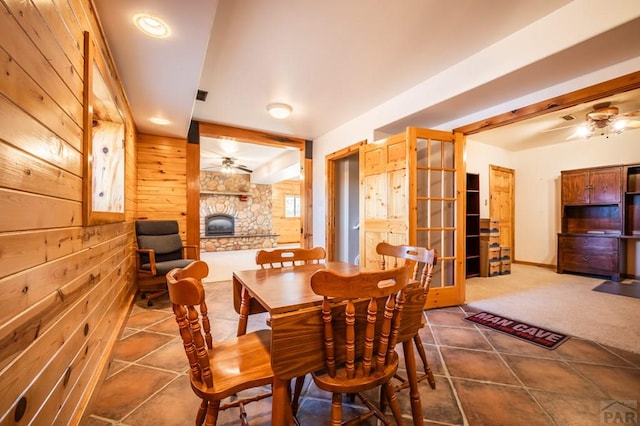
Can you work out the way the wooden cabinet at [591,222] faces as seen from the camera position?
facing the viewer and to the left of the viewer

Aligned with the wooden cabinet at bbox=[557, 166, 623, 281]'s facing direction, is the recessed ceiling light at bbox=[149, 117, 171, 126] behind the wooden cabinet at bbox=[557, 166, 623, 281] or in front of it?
in front

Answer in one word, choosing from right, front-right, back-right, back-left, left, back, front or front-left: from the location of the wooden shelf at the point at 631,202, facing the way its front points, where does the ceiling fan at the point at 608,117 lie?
front-left

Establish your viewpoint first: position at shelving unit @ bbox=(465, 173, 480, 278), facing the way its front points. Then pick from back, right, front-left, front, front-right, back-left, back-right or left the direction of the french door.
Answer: front-right

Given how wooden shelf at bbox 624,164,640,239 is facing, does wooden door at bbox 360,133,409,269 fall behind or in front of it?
in front

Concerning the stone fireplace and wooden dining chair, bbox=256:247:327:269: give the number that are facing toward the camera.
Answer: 2

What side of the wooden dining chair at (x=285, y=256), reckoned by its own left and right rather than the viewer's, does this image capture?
front

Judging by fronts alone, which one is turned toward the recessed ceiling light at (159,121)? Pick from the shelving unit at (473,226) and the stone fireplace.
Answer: the stone fireplace

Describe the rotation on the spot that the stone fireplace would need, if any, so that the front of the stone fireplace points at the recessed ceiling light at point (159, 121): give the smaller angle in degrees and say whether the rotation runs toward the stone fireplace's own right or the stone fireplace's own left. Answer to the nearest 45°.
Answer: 0° — it already faces it

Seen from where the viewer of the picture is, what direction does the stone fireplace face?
facing the viewer
